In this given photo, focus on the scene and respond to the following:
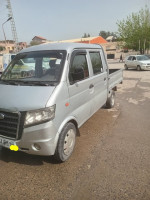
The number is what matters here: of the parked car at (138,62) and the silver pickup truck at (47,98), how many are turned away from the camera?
0

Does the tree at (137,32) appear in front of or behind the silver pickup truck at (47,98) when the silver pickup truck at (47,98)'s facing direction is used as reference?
behind

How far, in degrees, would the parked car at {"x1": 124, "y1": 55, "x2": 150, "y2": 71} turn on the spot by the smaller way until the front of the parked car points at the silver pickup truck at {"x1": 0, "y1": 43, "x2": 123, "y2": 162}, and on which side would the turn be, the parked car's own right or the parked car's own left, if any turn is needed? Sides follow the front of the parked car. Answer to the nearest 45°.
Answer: approximately 45° to the parked car's own right

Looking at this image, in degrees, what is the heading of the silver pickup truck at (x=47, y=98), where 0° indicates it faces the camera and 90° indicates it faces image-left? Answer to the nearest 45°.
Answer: approximately 45°
